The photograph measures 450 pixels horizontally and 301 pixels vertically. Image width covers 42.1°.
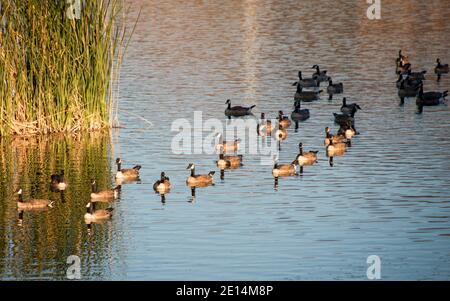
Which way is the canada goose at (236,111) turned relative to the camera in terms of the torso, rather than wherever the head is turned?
to the viewer's left

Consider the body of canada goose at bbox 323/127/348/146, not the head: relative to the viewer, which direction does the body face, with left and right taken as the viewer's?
facing to the left of the viewer

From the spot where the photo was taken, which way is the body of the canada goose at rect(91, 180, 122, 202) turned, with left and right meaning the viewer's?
facing to the left of the viewer

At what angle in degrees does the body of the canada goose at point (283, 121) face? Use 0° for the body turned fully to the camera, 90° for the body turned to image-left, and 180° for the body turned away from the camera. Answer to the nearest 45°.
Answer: approximately 45°

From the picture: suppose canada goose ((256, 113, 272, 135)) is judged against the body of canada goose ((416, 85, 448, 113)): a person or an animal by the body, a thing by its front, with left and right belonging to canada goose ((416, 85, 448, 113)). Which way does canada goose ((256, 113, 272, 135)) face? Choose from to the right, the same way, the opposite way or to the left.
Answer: to the left

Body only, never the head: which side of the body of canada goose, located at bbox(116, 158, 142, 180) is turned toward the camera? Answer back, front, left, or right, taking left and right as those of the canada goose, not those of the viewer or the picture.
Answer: left

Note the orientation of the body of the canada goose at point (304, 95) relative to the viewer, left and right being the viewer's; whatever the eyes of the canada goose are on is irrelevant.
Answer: facing to the left of the viewer

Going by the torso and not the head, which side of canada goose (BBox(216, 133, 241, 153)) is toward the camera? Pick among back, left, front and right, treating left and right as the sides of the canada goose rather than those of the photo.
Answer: left
